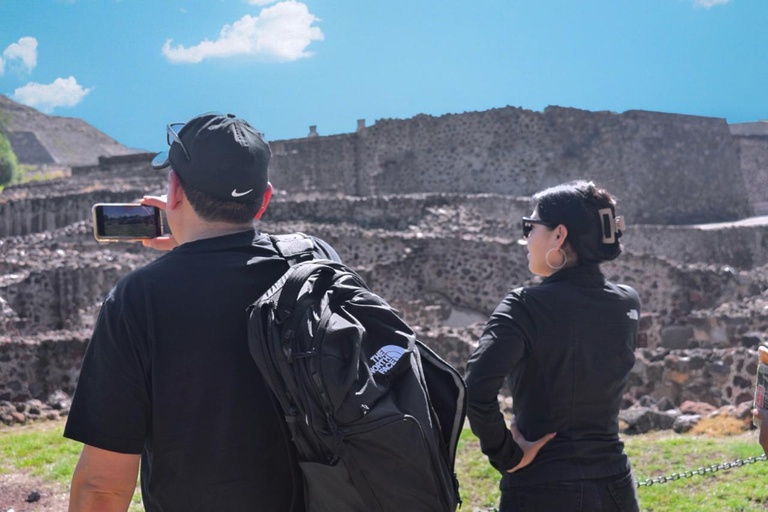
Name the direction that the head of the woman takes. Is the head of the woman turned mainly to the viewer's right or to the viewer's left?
to the viewer's left

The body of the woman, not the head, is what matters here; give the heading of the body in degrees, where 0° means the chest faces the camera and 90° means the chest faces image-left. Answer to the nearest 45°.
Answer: approximately 135°

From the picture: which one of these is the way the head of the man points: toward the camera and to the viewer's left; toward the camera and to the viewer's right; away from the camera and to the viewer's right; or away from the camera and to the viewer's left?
away from the camera and to the viewer's left

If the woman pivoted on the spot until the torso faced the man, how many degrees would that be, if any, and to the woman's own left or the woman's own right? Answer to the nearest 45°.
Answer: approximately 90° to the woman's own left

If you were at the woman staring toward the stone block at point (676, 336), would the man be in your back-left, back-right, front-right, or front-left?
back-left

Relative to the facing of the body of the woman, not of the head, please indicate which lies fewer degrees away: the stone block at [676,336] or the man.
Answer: the stone block

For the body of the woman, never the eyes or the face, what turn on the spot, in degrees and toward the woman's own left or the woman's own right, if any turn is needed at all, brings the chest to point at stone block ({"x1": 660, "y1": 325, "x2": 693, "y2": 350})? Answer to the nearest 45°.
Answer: approximately 45° to the woman's own right
